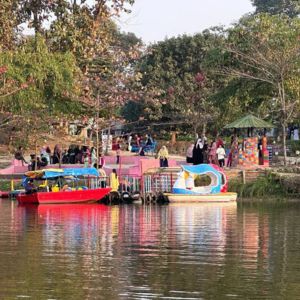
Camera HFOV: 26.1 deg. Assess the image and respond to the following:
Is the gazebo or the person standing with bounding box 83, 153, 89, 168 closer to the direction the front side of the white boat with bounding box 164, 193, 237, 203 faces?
the person standing

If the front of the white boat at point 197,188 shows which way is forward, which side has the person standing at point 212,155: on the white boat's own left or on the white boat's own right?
on the white boat's own right

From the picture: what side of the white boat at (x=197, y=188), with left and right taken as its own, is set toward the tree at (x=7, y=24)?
front

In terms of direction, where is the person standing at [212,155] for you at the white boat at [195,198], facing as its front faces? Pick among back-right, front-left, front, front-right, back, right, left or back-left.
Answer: right

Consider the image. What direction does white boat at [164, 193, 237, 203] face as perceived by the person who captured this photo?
facing to the left of the viewer

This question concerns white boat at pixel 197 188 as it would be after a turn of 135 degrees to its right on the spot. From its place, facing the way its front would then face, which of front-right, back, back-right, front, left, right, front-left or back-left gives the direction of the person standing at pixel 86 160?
left

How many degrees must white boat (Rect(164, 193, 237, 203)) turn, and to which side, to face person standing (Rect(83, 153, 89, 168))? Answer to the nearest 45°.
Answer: approximately 45° to its right

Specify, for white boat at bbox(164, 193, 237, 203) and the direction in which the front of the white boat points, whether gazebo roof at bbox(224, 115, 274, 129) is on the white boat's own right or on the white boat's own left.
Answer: on the white boat's own right

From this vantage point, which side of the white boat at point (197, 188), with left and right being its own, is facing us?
left
